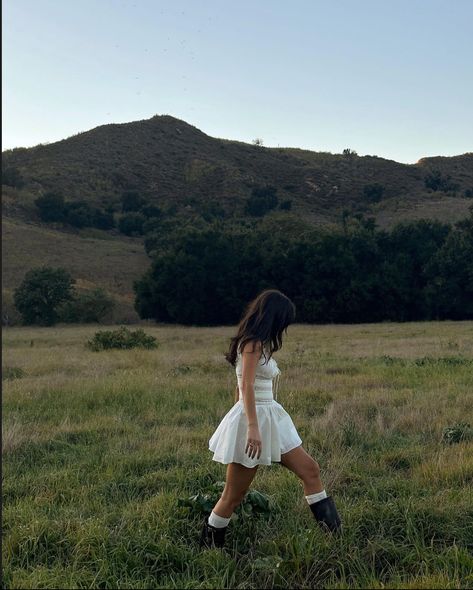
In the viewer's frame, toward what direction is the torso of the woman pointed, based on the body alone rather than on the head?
to the viewer's right

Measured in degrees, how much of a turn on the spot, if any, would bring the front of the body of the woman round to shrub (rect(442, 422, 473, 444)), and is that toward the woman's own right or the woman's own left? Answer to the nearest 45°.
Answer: approximately 45° to the woman's own left

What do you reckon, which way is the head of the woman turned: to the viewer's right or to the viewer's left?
to the viewer's right

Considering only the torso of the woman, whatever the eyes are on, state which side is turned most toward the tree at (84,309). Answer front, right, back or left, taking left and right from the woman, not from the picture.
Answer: left

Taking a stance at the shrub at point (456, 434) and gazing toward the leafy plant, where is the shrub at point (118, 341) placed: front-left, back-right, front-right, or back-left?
back-right

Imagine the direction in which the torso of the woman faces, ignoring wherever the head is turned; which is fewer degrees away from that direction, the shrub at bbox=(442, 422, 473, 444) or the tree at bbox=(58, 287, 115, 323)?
the shrub
